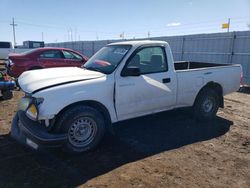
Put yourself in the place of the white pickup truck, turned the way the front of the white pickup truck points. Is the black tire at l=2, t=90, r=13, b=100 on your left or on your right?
on your right

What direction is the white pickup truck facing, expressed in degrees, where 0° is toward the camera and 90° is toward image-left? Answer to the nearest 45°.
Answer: approximately 45°

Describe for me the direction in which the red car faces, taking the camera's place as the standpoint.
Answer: facing away from the viewer and to the right of the viewer

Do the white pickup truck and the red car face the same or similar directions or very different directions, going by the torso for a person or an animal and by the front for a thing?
very different directions
